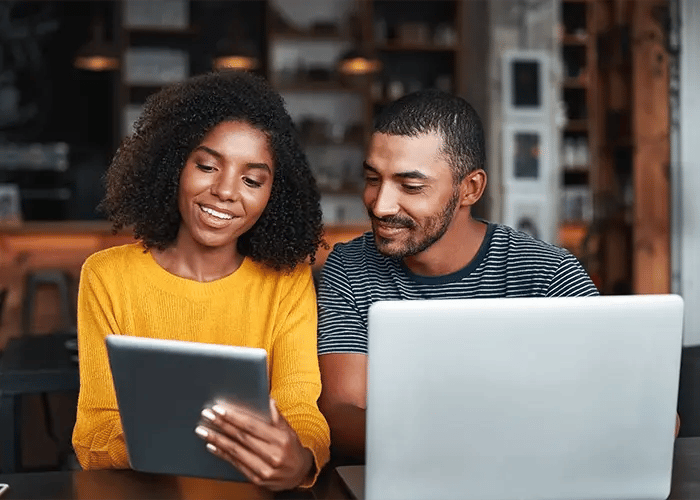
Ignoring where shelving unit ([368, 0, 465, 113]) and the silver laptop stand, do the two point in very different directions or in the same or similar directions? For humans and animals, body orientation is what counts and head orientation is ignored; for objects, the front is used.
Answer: very different directions

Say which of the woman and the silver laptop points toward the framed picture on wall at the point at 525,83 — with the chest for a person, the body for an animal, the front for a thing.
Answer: the silver laptop

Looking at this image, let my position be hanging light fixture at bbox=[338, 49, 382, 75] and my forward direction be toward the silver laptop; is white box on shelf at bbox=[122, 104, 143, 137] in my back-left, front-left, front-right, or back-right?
back-right

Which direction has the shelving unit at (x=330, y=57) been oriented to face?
toward the camera

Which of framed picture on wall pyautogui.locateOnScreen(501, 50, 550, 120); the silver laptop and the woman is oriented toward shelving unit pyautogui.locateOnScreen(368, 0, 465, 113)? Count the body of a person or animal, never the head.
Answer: the silver laptop

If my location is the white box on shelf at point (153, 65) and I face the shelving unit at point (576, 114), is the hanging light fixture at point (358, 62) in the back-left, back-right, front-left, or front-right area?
front-right

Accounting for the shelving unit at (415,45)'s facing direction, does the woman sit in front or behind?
in front

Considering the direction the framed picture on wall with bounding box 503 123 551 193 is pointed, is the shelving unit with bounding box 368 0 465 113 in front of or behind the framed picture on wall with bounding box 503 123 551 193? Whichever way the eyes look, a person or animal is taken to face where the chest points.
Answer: behind

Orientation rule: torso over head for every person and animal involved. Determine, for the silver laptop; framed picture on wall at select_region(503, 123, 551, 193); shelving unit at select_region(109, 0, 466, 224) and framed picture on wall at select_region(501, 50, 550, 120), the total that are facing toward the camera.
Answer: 3

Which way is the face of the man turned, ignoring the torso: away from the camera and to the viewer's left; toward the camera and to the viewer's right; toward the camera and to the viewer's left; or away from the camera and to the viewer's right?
toward the camera and to the viewer's left

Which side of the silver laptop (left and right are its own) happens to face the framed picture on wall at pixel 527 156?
front

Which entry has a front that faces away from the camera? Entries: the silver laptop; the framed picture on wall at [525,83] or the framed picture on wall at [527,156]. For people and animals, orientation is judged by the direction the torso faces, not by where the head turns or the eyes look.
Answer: the silver laptop

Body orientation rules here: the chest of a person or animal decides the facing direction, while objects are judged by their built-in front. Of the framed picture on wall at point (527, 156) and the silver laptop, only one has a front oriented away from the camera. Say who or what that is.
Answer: the silver laptop

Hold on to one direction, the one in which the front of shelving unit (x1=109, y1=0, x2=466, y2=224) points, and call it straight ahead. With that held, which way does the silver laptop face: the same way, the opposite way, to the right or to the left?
the opposite way

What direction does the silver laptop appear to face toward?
away from the camera

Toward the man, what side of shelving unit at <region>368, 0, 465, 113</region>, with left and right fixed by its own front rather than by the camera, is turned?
front

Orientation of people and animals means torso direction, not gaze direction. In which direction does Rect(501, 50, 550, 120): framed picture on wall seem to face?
toward the camera
